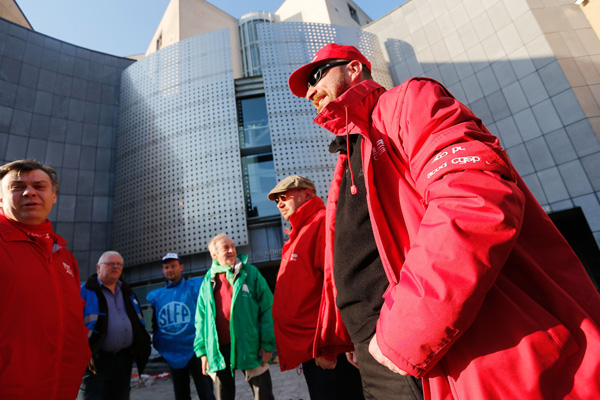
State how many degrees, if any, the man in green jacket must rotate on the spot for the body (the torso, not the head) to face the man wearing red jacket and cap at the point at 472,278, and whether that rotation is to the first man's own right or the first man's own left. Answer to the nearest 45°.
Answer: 0° — they already face them

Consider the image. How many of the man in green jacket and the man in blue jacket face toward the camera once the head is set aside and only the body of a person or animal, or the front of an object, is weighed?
2

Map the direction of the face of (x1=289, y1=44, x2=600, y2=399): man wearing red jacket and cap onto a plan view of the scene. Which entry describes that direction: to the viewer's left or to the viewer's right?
to the viewer's left

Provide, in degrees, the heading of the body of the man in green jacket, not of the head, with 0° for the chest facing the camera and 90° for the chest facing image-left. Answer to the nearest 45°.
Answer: approximately 0°

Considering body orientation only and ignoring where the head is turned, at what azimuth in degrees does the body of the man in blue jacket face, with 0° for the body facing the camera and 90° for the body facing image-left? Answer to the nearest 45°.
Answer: approximately 0°

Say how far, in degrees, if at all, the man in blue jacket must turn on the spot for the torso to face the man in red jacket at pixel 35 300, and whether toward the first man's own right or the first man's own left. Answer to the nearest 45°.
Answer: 0° — they already face them

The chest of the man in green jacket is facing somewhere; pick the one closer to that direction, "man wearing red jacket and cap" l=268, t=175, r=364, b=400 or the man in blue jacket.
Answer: the man wearing red jacket and cap
